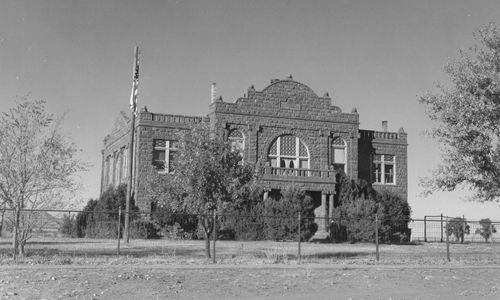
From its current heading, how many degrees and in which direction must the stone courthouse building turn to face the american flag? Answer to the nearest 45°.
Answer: approximately 90° to its right

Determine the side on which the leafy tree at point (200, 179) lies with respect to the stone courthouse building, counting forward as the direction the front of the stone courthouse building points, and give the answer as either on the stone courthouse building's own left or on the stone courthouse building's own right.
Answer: on the stone courthouse building's own right

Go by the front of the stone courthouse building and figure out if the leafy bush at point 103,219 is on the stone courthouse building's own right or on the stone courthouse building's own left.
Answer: on the stone courthouse building's own right

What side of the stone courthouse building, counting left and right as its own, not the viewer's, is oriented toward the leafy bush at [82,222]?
right

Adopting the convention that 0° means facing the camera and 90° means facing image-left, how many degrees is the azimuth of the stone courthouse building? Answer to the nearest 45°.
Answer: approximately 315°

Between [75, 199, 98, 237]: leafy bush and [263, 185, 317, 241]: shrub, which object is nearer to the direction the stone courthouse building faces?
the shrub

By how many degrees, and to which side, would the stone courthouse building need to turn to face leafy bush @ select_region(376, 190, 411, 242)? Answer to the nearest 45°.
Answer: approximately 45° to its left

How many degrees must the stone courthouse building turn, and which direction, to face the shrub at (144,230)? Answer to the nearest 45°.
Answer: approximately 90° to its right

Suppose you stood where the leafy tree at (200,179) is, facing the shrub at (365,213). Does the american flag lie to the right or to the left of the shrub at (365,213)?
left
